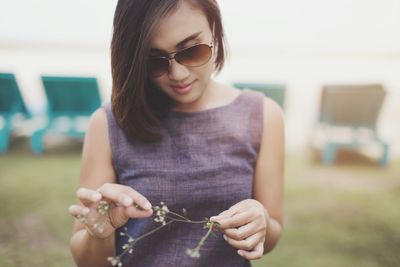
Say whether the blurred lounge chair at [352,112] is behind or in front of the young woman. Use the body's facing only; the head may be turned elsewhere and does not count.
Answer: behind

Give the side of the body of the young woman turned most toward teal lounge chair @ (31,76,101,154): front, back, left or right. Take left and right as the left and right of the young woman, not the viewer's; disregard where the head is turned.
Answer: back

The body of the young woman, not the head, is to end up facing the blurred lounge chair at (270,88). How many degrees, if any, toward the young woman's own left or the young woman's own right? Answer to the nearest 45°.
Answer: approximately 180°

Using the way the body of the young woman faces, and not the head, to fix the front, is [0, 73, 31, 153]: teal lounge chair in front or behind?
behind

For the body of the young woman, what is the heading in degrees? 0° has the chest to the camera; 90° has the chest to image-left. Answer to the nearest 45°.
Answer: approximately 0°

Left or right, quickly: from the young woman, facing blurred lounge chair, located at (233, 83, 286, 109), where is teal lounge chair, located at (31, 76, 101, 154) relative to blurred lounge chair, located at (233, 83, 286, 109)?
left
